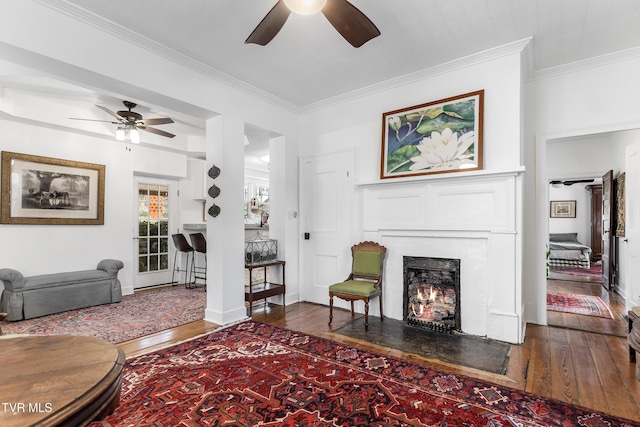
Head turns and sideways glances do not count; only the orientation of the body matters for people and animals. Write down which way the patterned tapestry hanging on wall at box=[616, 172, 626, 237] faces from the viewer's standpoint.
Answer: facing to the left of the viewer

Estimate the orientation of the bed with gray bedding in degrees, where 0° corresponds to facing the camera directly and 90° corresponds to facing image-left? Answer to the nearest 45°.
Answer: approximately 0°

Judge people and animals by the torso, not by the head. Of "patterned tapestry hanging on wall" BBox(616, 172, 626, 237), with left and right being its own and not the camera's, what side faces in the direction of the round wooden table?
left

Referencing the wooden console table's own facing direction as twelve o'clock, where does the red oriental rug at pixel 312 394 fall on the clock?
The red oriental rug is roughly at 1 o'clock from the wooden console table.

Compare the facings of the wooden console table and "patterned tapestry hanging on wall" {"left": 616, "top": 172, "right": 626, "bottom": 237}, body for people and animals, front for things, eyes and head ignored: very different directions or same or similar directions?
very different directions

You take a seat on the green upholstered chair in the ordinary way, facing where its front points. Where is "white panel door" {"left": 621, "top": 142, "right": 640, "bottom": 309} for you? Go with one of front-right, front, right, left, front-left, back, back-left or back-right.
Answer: back-left

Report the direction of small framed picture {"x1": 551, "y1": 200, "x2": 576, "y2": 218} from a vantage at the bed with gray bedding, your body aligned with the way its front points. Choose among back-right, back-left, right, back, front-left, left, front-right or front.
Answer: back

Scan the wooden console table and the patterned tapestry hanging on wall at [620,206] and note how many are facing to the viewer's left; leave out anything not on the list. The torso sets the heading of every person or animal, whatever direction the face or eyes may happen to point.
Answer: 1

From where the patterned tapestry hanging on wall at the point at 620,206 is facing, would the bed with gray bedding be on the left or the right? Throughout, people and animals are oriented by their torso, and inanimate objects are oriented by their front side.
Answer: on its right
